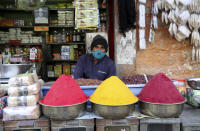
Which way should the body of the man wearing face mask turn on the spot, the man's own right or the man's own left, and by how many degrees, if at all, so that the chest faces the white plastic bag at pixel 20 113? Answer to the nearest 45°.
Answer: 0° — they already face it

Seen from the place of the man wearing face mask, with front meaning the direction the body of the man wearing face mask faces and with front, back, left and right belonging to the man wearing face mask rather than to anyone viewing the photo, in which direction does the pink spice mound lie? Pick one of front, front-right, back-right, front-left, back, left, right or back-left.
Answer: front

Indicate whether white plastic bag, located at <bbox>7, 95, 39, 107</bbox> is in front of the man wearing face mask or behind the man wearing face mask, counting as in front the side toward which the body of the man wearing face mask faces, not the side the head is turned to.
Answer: in front

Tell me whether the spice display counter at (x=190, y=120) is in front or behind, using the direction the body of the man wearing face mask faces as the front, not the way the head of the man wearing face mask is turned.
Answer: in front

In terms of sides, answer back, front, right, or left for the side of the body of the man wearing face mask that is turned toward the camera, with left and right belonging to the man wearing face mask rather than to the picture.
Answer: front

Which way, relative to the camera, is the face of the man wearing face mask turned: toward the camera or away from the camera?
toward the camera

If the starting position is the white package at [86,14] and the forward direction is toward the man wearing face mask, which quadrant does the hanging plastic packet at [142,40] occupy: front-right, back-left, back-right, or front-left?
front-left

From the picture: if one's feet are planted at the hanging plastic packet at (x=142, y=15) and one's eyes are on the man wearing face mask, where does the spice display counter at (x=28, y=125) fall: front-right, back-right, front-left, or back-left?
front-left

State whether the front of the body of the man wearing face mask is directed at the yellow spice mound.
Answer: yes
